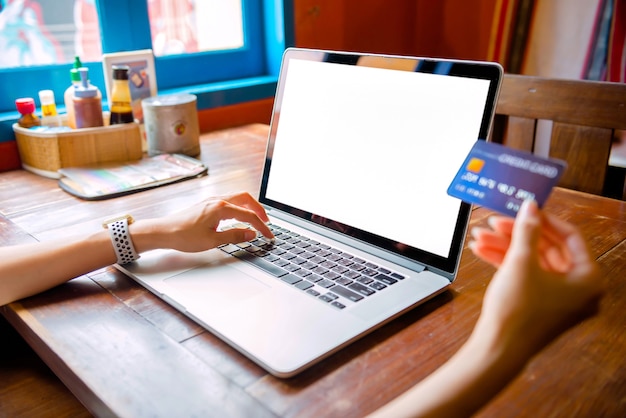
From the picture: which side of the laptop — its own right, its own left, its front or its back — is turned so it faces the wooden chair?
back

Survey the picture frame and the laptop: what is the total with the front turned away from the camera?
0

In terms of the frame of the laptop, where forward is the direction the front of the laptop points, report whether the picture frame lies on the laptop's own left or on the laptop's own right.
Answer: on the laptop's own right

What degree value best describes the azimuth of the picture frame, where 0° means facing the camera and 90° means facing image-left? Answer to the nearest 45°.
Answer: approximately 0°

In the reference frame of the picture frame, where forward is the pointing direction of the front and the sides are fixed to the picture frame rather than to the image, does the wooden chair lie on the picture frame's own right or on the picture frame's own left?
on the picture frame's own left

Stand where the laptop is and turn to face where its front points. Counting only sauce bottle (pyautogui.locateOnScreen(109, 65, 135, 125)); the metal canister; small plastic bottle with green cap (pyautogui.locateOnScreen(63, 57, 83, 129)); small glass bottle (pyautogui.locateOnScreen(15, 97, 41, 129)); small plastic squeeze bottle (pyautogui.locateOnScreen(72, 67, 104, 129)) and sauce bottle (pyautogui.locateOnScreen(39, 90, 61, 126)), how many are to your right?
6

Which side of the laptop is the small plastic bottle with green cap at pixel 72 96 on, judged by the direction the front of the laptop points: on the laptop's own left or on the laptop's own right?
on the laptop's own right

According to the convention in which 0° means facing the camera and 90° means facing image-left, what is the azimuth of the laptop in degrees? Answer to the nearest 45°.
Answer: approximately 45°

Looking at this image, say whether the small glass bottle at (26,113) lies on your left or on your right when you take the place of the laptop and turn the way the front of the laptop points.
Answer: on your right
